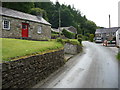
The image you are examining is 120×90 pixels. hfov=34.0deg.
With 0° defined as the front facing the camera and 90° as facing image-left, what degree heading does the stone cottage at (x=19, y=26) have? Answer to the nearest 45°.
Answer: approximately 315°
